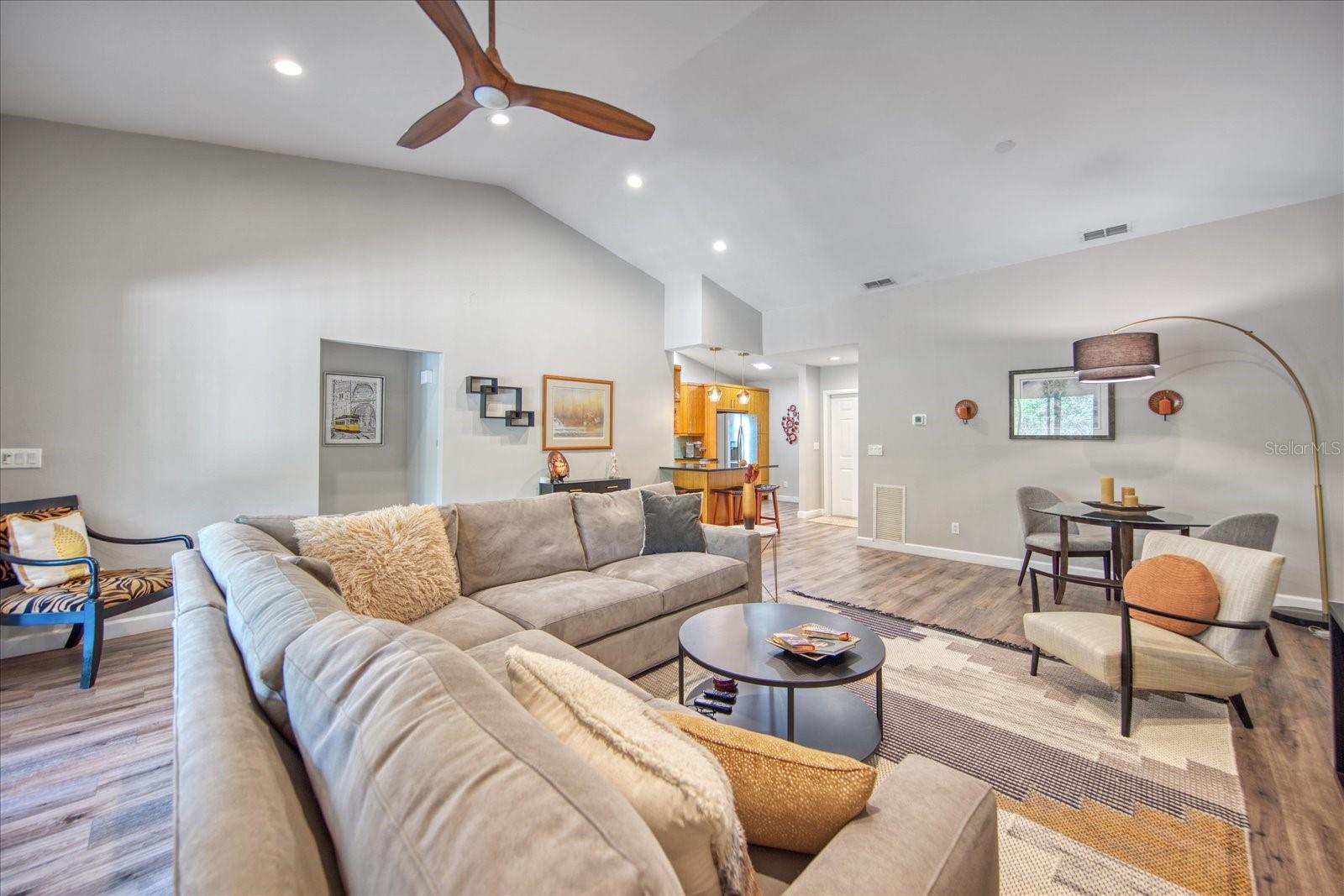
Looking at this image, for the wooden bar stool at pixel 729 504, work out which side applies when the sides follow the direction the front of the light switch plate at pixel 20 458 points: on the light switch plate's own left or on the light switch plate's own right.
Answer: on the light switch plate's own left

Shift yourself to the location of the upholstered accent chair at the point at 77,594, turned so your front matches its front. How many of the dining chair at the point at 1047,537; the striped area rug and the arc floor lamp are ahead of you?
3

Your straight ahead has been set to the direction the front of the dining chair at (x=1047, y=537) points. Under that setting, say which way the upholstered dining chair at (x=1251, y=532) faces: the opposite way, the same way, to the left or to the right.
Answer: the opposite way

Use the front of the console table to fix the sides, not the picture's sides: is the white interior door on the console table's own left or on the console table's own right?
on the console table's own left

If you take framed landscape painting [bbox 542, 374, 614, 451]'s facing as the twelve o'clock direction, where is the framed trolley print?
The framed trolley print is roughly at 4 o'clock from the framed landscape painting.

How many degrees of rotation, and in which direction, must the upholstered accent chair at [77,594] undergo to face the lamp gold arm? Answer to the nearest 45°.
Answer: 0° — it already faces it

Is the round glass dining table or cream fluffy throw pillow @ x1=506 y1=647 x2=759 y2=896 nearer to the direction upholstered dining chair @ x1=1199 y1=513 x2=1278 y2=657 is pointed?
the round glass dining table

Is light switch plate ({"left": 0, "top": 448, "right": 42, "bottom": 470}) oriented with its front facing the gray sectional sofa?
yes

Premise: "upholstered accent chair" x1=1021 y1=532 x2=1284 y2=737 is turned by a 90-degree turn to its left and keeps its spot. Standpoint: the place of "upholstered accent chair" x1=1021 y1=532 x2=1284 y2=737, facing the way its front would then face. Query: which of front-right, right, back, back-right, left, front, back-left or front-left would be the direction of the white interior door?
back

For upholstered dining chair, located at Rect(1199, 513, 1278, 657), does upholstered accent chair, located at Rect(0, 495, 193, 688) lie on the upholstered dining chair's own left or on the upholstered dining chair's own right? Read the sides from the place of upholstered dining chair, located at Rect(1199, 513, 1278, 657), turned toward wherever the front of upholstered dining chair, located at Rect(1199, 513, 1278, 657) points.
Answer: on the upholstered dining chair's own left
